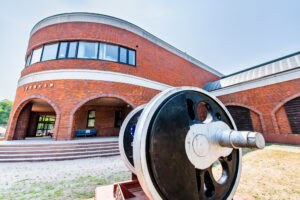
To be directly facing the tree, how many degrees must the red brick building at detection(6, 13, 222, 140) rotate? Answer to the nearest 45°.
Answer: approximately 90° to its right

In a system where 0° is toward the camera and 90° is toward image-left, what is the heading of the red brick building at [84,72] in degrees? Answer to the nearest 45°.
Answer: approximately 45°

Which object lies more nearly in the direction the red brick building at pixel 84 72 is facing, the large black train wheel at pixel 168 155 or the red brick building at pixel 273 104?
the large black train wheel

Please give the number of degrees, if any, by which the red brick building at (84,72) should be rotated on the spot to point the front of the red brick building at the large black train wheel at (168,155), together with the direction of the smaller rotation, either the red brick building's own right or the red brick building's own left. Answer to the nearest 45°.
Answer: approximately 45° to the red brick building's own left

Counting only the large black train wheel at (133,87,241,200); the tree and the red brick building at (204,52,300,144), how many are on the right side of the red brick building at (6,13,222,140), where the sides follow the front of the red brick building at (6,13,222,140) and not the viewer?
1

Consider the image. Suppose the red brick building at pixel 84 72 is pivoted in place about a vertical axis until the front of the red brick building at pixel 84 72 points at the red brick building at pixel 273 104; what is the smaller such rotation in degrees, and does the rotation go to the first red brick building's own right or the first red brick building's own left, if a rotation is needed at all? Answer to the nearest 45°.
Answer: approximately 135° to the first red brick building's own left
